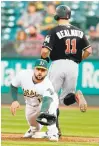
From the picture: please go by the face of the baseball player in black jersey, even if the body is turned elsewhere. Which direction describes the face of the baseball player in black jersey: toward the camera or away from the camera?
away from the camera

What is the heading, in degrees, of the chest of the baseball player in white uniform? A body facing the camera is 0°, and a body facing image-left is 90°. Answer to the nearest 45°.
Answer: approximately 0°
